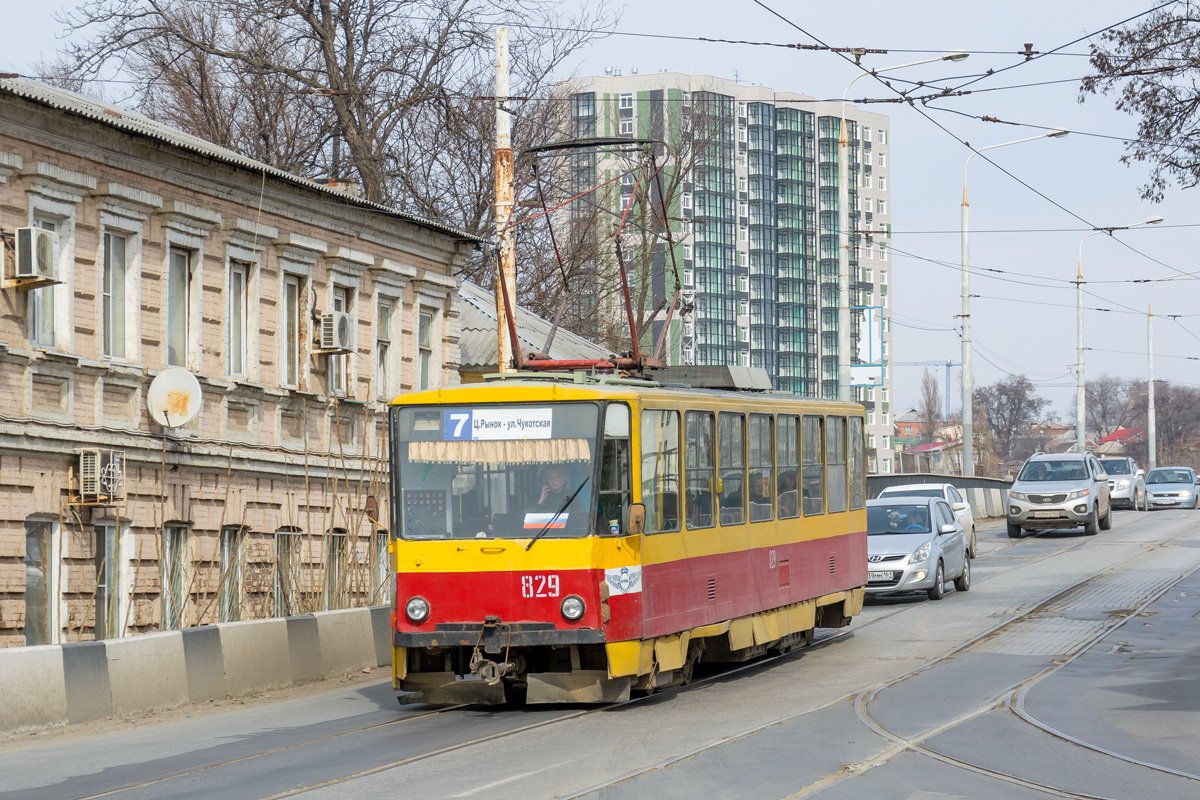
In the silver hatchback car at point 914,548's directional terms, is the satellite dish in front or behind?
in front

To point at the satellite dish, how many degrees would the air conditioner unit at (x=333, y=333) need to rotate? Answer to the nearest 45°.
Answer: approximately 90° to its right

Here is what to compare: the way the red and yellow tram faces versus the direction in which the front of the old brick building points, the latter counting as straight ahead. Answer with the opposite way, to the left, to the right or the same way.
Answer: to the right

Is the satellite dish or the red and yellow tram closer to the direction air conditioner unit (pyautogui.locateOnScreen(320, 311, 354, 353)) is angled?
the red and yellow tram

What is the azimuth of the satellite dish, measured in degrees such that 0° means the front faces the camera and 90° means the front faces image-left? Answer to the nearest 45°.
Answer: approximately 0°

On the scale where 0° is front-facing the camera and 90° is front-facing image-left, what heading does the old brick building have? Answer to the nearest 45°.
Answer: approximately 315°

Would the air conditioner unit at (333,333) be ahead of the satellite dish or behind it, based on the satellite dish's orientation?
behind

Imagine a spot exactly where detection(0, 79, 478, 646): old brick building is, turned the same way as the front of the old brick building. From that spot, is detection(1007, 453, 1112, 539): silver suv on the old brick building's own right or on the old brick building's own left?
on the old brick building's own left

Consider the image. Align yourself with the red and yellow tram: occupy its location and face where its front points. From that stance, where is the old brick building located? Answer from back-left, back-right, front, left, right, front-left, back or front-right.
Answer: right

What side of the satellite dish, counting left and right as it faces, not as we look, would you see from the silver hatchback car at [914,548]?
left

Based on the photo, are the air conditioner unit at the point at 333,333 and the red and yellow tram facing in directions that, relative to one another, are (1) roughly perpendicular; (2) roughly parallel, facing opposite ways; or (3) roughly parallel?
roughly perpendicular
